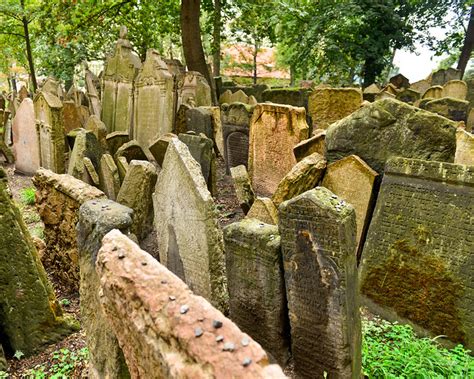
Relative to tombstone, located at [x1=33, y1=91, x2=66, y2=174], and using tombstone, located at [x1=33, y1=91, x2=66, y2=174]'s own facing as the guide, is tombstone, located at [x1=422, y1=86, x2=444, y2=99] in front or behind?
behind

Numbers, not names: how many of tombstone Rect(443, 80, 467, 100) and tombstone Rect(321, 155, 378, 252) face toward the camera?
2

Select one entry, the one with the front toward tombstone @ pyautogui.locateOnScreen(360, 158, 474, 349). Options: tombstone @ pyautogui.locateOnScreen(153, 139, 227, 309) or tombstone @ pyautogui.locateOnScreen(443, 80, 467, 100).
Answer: tombstone @ pyautogui.locateOnScreen(443, 80, 467, 100)

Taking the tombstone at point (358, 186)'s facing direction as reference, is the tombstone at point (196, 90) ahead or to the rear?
to the rear

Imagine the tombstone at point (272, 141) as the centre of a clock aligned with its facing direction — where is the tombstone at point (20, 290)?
the tombstone at point (20, 290) is roughly at 1 o'clock from the tombstone at point (272, 141).

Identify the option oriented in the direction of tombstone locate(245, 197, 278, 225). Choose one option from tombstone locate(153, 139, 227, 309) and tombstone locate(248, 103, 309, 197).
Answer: tombstone locate(248, 103, 309, 197)

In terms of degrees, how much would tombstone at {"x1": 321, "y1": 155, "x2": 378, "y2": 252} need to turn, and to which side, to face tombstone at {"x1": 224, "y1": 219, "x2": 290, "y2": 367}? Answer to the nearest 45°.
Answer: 0° — it already faces it

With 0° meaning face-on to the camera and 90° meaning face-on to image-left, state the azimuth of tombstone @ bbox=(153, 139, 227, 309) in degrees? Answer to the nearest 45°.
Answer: approximately 45°
